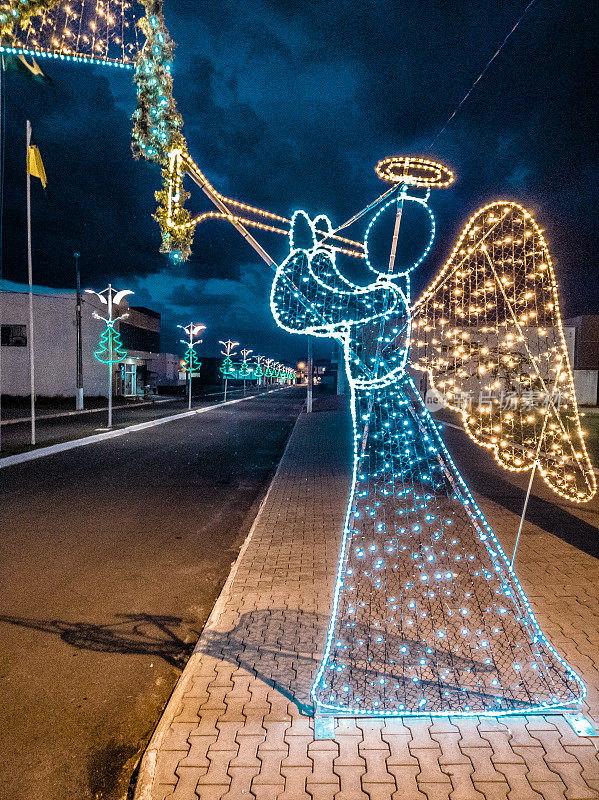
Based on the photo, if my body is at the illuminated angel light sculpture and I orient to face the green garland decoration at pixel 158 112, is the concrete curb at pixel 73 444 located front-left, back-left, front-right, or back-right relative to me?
front-right

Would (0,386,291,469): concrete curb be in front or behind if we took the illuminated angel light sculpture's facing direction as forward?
in front

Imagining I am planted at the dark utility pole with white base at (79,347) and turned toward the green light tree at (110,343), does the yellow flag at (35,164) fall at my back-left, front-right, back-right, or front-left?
front-right

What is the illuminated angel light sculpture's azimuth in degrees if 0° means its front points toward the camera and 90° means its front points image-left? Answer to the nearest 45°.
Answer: approximately 90°

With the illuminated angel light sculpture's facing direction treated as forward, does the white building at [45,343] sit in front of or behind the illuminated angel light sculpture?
in front

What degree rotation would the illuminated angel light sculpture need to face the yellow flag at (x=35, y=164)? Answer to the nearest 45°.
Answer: approximately 45° to its right
